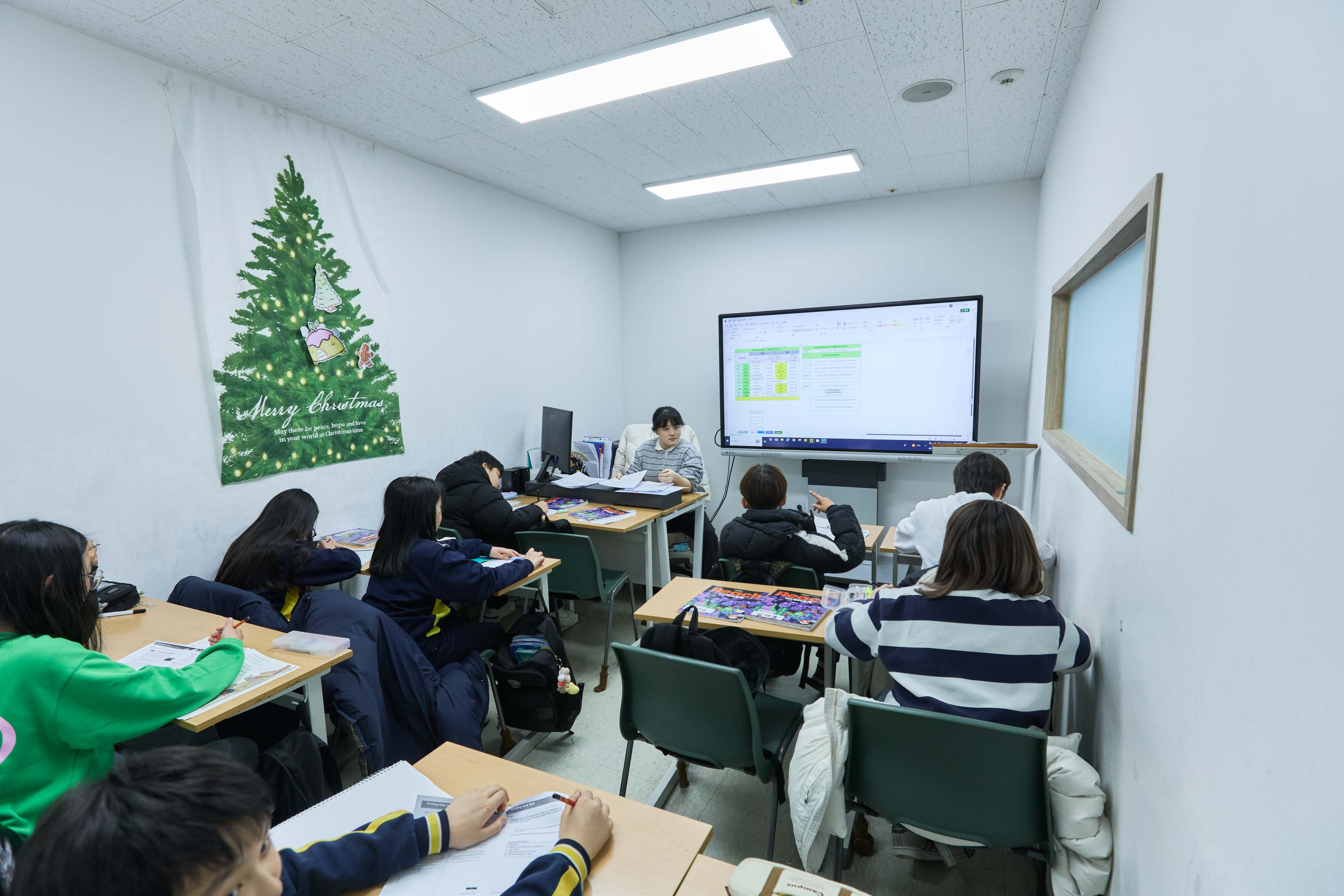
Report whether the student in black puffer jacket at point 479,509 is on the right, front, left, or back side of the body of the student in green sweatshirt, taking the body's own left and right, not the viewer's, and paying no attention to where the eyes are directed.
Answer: front

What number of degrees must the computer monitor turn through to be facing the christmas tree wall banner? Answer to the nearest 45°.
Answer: approximately 180°

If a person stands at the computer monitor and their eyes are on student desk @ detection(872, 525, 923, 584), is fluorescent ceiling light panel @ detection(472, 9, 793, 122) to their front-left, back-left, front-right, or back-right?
front-right

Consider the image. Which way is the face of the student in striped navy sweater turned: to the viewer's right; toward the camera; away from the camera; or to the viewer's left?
away from the camera

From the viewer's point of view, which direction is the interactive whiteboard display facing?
toward the camera

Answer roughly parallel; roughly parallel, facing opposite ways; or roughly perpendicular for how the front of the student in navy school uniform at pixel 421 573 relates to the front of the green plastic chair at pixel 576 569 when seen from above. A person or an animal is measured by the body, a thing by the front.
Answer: roughly parallel

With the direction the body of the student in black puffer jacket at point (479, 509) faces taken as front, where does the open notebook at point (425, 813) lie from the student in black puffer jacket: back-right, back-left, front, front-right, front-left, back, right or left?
back-right

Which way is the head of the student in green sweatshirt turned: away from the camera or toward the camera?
away from the camera

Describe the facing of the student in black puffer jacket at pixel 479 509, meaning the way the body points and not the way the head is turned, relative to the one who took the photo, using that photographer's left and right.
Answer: facing away from the viewer and to the right of the viewer

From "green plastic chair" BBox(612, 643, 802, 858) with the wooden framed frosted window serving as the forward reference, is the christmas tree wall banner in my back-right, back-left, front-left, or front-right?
back-left

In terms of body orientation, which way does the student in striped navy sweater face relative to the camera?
away from the camera

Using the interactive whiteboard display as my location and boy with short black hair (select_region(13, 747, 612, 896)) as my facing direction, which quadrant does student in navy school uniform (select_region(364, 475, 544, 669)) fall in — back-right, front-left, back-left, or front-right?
front-right

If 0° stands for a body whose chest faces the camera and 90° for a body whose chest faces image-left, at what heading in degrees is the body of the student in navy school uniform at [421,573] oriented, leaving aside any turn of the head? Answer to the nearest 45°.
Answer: approximately 225°

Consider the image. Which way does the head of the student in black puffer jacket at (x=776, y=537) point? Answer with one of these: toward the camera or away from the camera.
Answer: away from the camera

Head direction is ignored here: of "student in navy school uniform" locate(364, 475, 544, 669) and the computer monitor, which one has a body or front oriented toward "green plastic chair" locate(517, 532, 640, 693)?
the student in navy school uniform

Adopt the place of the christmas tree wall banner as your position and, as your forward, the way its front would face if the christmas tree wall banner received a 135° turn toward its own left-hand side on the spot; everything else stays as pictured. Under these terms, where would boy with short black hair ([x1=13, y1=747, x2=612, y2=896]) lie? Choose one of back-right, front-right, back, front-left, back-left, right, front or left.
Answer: back

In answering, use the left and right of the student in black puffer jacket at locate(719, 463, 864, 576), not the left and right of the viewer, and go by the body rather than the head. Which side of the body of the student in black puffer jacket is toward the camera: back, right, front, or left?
back
